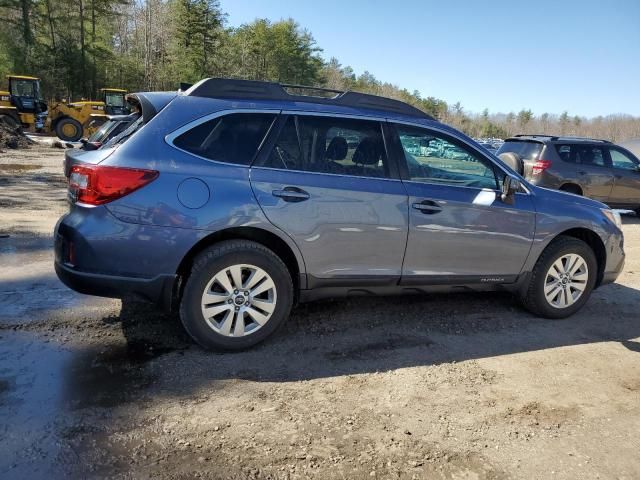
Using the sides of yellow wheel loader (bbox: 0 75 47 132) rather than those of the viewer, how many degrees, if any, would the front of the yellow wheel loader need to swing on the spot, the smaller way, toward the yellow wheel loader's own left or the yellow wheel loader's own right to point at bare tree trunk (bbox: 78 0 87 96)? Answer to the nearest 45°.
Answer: approximately 90° to the yellow wheel loader's own left

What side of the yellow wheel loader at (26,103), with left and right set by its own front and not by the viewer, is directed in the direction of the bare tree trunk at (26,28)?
left

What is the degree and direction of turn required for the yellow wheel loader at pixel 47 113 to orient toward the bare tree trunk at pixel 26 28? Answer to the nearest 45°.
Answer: approximately 90° to its left

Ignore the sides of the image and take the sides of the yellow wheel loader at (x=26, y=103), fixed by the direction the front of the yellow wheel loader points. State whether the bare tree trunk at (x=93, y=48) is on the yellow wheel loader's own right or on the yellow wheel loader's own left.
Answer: on the yellow wheel loader's own left

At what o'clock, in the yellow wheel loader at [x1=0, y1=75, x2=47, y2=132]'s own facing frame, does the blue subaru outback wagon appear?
The blue subaru outback wagon is roughly at 3 o'clock from the yellow wheel loader.
